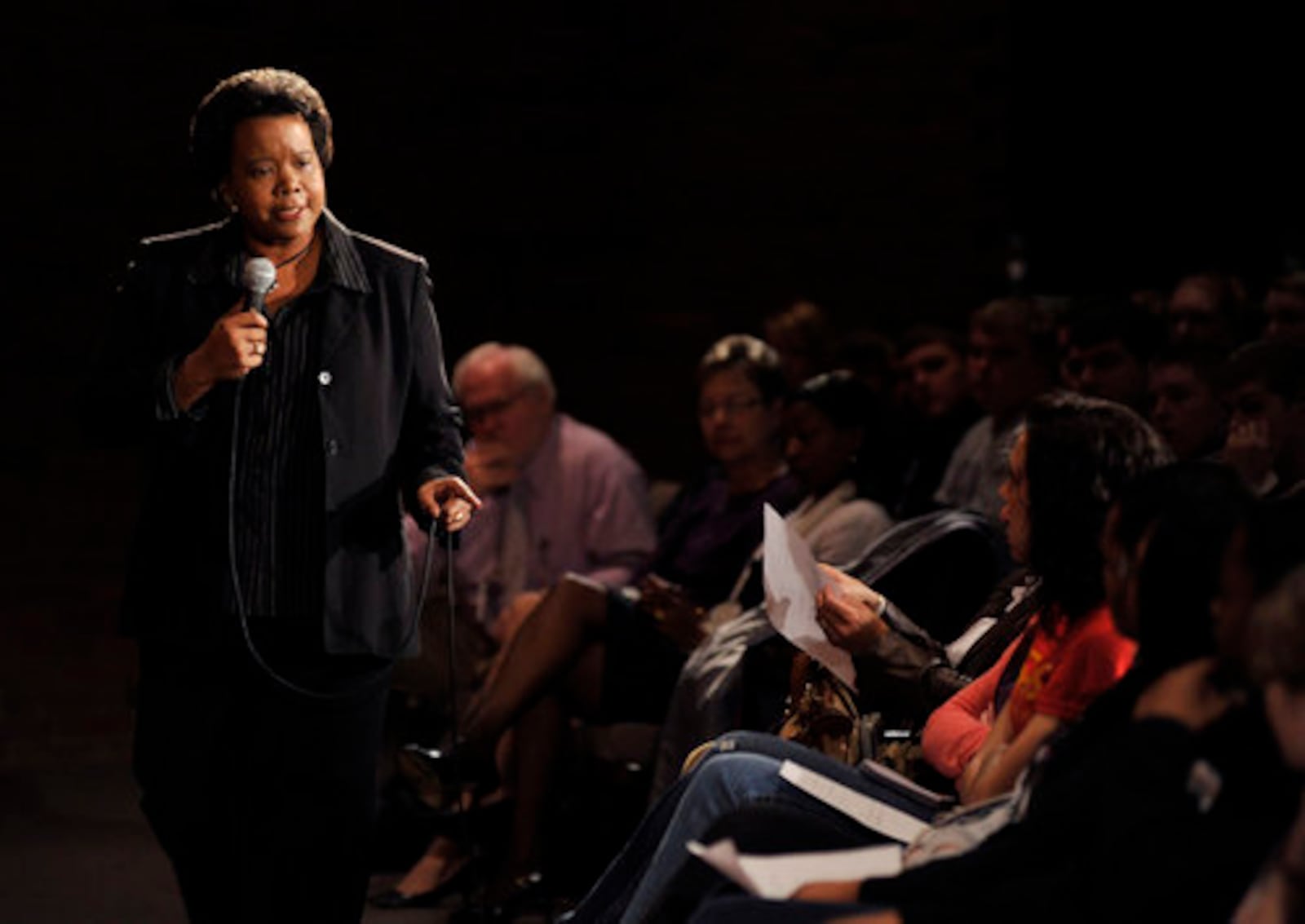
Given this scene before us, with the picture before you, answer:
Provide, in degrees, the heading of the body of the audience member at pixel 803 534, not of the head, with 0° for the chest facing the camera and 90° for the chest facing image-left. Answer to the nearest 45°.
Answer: approximately 45°

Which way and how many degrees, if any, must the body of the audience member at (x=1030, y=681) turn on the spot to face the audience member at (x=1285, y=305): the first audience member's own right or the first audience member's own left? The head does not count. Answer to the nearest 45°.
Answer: approximately 90° to the first audience member's own right

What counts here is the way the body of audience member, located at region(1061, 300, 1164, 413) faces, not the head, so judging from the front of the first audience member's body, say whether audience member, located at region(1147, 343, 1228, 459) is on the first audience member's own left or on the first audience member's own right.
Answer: on the first audience member's own left

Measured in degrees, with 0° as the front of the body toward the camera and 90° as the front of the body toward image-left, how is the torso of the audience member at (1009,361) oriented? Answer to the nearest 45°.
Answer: approximately 45°

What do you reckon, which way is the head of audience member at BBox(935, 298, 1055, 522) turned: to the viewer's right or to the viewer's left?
to the viewer's left

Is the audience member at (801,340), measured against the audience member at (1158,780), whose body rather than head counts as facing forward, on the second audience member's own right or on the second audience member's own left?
on the second audience member's own right

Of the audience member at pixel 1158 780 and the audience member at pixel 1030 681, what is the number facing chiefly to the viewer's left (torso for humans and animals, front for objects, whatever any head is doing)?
2

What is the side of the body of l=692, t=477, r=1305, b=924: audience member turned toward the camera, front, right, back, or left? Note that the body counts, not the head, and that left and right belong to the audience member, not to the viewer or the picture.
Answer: left
